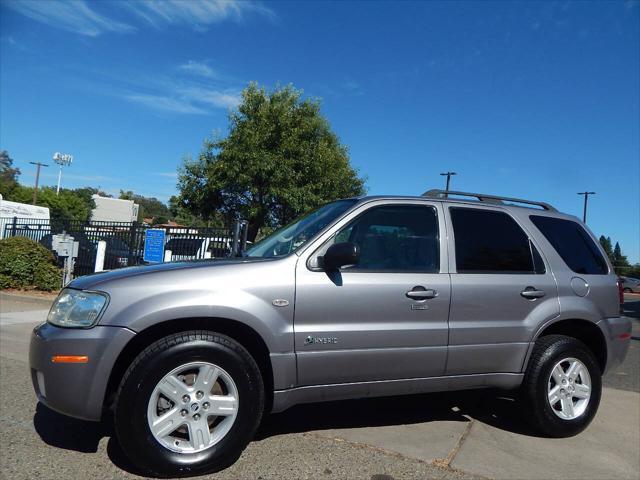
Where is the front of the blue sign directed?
toward the camera

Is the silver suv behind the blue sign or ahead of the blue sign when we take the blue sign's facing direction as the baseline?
ahead

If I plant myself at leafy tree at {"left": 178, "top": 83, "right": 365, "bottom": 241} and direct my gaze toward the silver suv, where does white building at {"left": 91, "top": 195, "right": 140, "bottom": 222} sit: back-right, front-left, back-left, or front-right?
back-right

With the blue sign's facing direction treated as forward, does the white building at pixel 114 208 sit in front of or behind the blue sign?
behind

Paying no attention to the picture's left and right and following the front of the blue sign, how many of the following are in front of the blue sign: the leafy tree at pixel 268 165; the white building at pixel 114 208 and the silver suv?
1

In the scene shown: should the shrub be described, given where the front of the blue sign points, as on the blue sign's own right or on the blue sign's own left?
on the blue sign's own right

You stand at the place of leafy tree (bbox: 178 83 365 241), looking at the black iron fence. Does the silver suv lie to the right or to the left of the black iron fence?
left

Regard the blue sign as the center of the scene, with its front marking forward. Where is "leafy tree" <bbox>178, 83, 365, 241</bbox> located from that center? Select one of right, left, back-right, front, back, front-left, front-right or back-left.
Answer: back-left
